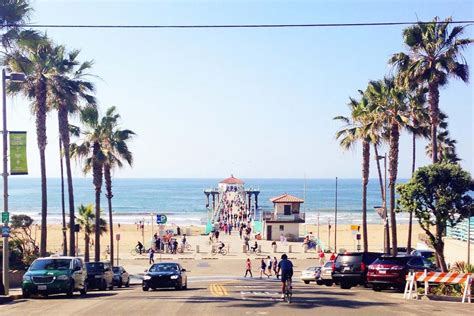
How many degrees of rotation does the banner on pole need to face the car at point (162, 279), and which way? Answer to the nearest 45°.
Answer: approximately 90° to its left

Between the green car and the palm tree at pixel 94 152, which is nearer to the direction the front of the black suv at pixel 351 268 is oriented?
the palm tree

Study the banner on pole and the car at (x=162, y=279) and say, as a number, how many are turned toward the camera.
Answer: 2

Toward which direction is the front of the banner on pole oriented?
toward the camera

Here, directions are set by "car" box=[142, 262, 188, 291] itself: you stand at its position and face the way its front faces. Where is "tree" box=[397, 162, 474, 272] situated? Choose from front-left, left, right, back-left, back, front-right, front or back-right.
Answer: left

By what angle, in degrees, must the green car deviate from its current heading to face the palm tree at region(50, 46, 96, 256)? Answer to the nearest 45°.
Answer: approximately 135° to its right

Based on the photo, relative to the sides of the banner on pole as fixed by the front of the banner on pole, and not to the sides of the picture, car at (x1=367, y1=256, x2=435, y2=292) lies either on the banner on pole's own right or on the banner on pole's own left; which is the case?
on the banner on pole's own left

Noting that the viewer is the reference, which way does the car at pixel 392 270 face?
facing away from the viewer and to the right of the viewer

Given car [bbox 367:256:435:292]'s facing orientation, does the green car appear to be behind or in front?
behind

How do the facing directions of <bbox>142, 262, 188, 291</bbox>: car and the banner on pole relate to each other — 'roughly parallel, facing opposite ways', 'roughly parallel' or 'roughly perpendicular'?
roughly parallel

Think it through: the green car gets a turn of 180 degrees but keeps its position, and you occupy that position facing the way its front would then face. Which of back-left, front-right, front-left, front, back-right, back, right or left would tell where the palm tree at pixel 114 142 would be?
front-left

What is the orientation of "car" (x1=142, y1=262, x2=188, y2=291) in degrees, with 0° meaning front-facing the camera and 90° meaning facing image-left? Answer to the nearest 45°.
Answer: approximately 0°

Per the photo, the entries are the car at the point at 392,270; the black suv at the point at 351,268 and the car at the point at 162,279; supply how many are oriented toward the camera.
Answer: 1
